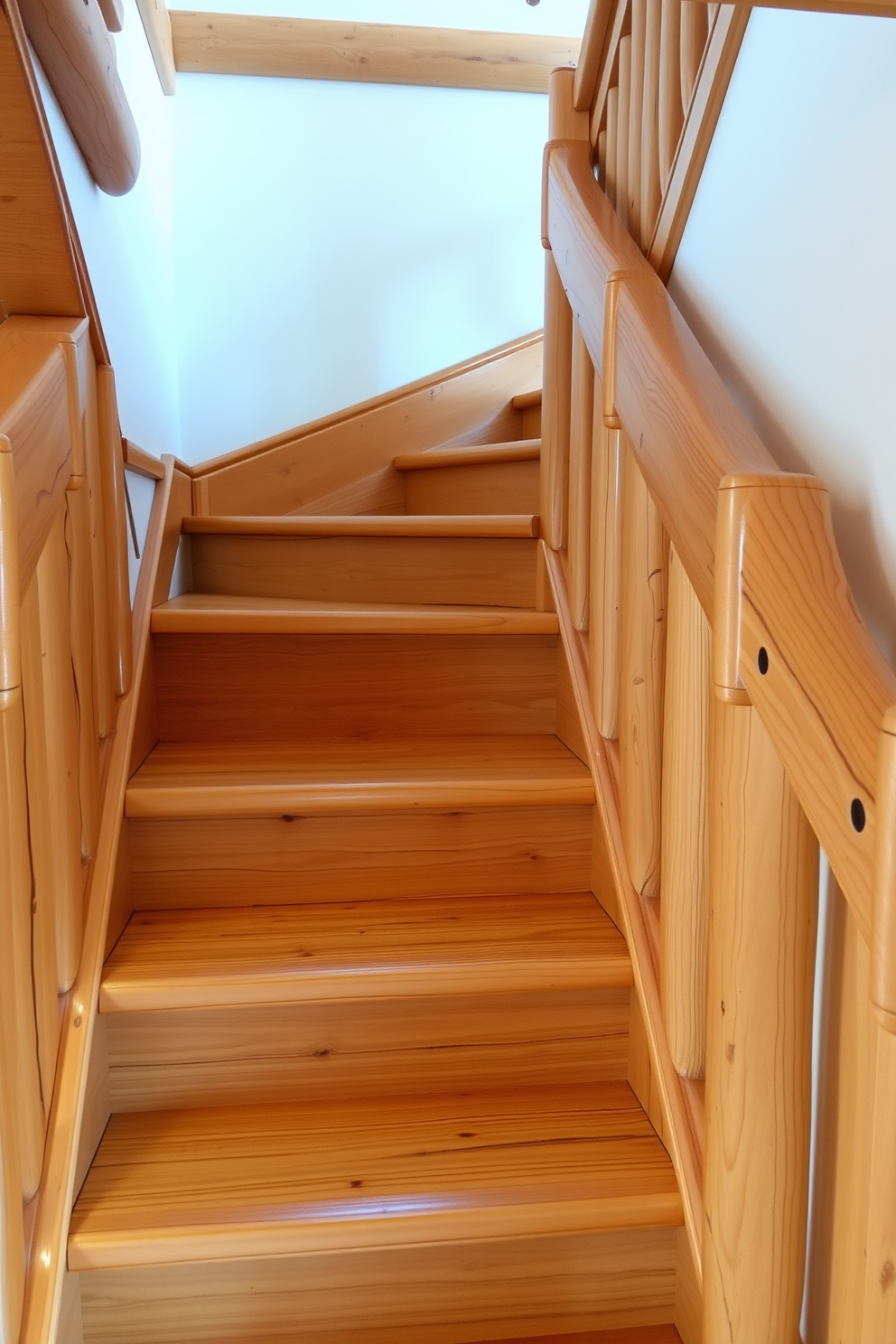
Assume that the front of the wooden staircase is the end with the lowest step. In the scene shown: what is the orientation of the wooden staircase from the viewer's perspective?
toward the camera

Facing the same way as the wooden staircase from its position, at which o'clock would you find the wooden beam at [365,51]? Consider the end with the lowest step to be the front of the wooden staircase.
The wooden beam is roughly at 6 o'clock from the wooden staircase.
